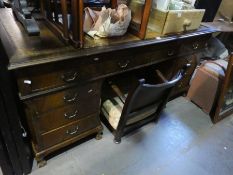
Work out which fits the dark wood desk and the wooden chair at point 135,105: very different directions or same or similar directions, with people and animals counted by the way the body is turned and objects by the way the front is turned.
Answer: very different directions

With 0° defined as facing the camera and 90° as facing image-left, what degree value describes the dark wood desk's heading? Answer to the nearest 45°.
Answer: approximately 315°

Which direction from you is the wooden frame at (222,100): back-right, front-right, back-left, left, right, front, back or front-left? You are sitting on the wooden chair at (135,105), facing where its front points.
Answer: right

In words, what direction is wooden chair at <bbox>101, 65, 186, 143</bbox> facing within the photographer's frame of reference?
facing away from the viewer and to the left of the viewer
